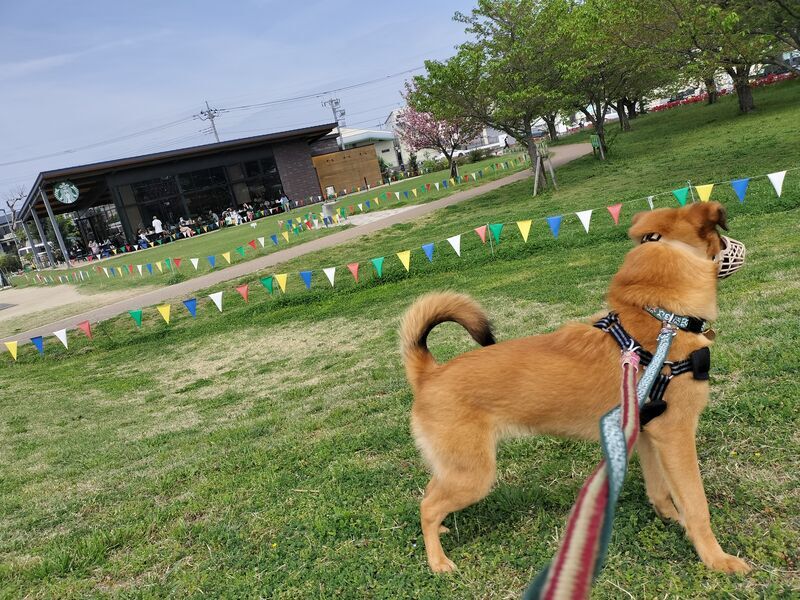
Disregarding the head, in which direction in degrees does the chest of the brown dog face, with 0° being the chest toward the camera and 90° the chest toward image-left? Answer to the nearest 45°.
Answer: approximately 270°

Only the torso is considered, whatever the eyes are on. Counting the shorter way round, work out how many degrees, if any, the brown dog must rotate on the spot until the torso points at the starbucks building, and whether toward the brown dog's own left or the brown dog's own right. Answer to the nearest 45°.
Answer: approximately 135° to the brown dog's own left

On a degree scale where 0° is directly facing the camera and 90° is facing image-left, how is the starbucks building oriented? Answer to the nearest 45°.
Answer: approximately 0°

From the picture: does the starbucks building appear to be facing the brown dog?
yes
